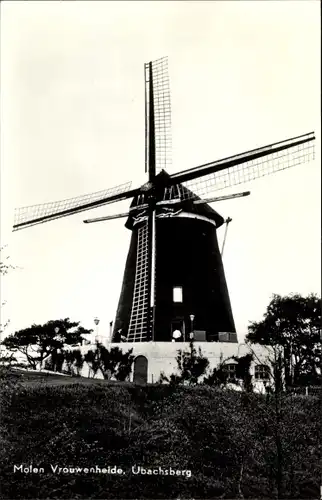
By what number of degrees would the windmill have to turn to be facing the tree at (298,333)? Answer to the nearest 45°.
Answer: approximately 135° to its left

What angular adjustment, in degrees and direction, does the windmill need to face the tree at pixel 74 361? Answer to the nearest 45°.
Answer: approximately 45° to its right

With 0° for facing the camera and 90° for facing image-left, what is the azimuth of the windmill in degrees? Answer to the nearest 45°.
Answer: approximately 45°

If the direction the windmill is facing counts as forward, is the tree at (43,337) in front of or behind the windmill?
in front
